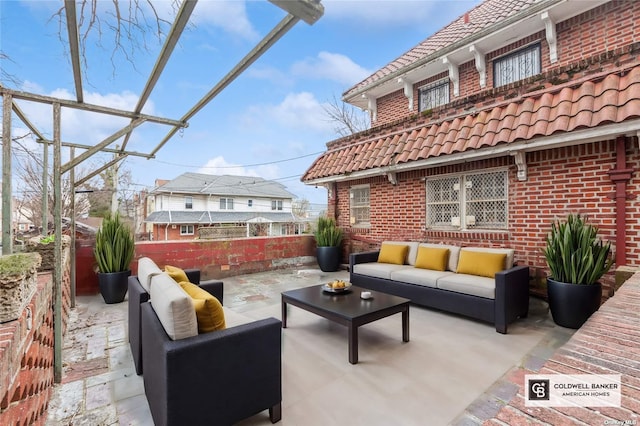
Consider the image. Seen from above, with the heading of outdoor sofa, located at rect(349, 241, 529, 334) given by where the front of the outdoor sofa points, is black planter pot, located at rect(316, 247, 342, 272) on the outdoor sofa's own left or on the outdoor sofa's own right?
on the outdoor sofa's own right

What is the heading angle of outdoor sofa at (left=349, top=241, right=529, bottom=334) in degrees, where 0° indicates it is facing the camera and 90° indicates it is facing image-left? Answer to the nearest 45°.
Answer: approximately 45°

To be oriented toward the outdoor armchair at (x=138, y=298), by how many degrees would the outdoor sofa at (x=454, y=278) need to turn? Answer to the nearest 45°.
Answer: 0° — it already faces it

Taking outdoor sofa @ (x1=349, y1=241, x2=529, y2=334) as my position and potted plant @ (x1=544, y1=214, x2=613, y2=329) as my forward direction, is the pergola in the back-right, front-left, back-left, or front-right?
back-right

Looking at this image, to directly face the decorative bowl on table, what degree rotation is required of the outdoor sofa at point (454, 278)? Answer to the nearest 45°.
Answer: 0° — it already faces it

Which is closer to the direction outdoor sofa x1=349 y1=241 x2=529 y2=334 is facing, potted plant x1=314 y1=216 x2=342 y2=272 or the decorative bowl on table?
the decorative bowl on table

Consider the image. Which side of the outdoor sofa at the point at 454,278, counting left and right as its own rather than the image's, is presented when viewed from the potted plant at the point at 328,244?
right

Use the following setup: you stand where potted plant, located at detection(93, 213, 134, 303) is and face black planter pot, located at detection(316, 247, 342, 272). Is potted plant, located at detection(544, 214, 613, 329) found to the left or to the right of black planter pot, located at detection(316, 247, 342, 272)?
right

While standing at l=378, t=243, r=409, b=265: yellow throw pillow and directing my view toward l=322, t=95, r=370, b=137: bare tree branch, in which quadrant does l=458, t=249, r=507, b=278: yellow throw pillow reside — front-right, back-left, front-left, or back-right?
back-right

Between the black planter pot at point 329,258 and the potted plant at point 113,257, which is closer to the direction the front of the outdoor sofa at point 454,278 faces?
the potted plant

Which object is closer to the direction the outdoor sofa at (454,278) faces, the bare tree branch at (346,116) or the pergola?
the pergola
